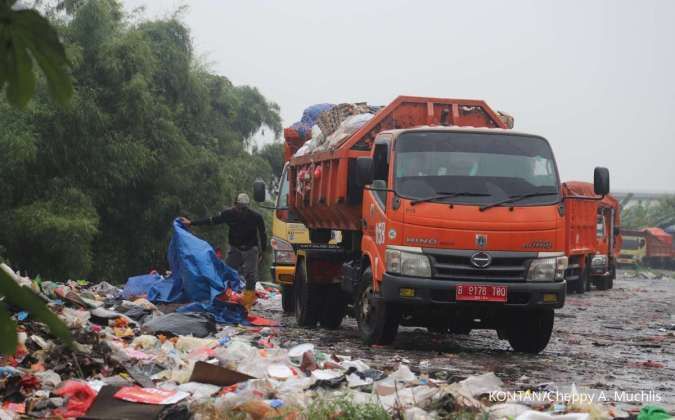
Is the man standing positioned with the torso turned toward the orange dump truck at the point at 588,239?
no

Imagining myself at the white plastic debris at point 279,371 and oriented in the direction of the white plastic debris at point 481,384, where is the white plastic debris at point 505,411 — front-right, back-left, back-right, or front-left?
front-right
